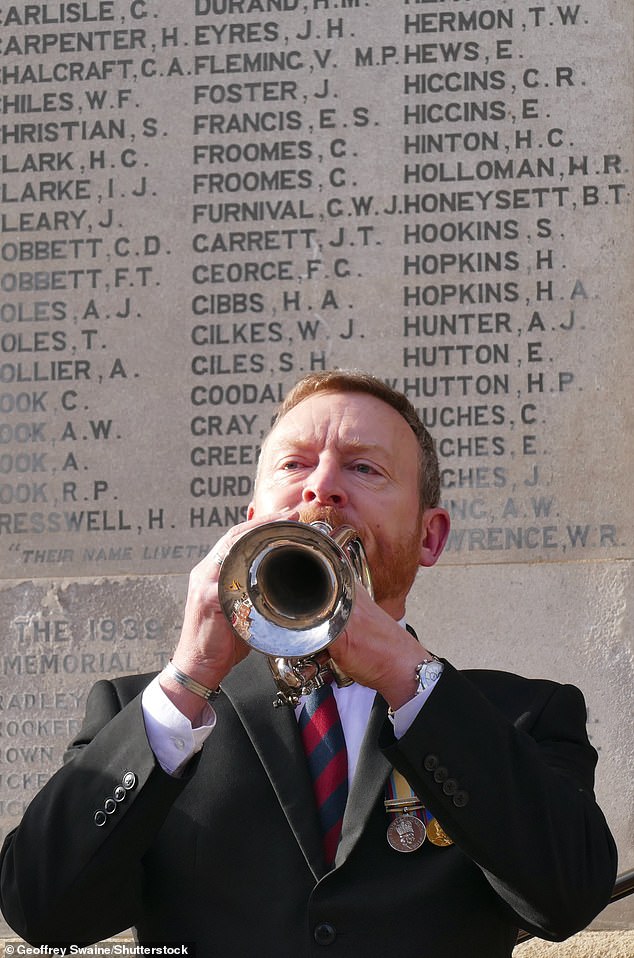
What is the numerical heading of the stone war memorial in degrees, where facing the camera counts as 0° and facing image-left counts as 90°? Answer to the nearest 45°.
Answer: approximately 0°
